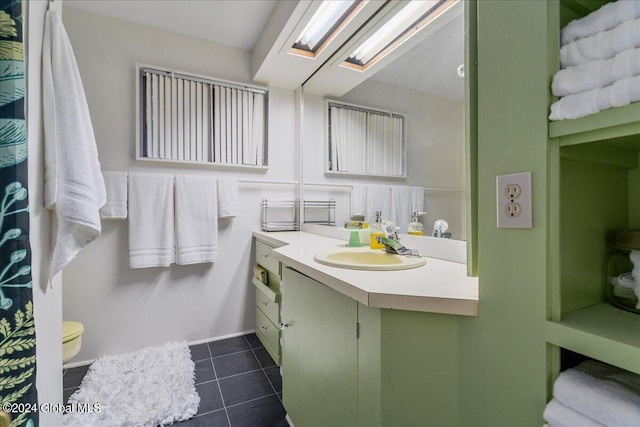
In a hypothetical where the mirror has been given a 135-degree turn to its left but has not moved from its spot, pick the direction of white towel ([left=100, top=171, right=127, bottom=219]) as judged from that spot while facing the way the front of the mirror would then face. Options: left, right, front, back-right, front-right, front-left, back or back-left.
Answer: back

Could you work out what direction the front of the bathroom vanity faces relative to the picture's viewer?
facing the viewer and to the left of the viewer

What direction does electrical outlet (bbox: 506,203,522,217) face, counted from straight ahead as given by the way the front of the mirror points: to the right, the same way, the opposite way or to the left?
the same way

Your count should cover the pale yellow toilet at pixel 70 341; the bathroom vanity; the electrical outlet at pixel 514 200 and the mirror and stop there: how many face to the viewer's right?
1

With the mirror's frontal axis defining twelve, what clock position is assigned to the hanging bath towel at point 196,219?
The hanging bath towel is roughly at 2 o'clock from the mirror.

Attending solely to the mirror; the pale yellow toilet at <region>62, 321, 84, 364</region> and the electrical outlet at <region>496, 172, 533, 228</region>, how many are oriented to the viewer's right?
1

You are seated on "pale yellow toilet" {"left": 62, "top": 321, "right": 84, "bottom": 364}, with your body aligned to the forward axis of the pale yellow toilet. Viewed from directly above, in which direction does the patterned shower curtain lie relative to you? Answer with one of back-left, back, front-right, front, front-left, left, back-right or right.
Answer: right

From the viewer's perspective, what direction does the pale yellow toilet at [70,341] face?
to the viewer's right
